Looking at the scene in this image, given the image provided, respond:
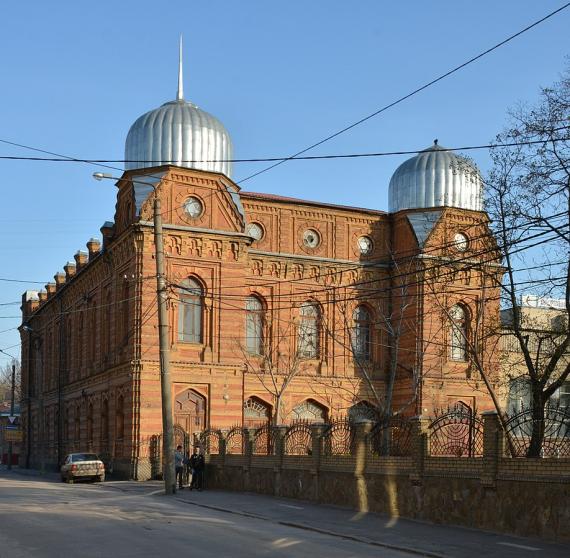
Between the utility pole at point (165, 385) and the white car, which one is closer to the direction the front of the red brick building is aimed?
the utility pole

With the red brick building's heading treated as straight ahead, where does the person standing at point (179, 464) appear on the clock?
The person standing is roughly at 2 o'clock from the red brick building.

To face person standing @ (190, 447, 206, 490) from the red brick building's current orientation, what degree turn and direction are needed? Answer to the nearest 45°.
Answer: approximately 45° to its right

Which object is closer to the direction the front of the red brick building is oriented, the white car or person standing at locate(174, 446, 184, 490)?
the person standing

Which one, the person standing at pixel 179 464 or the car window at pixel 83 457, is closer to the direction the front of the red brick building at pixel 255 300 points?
the person standing

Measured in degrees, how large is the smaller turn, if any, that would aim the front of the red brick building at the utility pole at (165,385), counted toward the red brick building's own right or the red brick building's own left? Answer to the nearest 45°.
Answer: approximately 45° to the red brick building's own right

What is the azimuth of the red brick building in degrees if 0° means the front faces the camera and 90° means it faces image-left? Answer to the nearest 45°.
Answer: approximately 315°

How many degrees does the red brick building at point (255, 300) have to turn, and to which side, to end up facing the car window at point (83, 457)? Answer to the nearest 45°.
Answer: approximately 90° to its right
